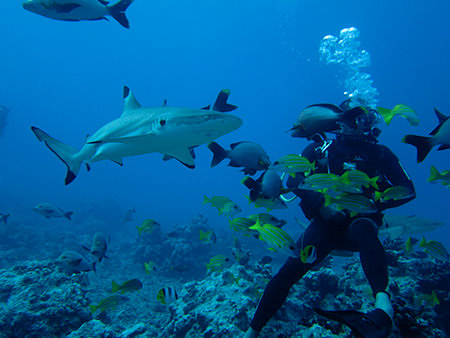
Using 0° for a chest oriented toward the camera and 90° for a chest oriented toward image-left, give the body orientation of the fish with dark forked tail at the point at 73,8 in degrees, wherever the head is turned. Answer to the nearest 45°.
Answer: approximately 90°

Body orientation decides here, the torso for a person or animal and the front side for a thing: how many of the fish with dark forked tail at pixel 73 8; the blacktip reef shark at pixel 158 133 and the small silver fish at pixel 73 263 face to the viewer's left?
2

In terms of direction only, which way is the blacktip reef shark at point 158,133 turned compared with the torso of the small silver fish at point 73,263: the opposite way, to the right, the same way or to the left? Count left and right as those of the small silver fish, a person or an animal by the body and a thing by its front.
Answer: the opposite way

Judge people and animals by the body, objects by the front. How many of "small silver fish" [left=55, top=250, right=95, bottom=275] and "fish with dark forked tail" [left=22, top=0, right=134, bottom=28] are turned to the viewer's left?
2

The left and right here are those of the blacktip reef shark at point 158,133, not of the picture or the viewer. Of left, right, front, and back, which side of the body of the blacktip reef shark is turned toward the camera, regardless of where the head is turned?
right

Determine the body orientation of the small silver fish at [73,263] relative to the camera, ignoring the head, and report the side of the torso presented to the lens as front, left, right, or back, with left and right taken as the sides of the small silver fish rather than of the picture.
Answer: left

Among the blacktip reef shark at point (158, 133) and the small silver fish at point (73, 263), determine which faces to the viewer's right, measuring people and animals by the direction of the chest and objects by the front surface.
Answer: the blacktip reef shark

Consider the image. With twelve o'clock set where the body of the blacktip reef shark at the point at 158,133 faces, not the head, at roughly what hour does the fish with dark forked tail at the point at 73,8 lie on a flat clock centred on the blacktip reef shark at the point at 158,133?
the fish with dark forked tail at the point at 73,8 is roughly at 7 o'clock from the blacktip reef shark at the point at 158,133.

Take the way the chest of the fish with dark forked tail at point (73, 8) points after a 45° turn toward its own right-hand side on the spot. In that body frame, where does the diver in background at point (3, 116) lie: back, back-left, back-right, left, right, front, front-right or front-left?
front-right

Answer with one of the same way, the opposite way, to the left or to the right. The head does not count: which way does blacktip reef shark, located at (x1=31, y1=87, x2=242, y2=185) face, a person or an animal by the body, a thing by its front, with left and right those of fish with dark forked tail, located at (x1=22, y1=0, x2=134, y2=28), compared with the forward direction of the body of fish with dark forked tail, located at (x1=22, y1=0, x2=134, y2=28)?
the opposite way

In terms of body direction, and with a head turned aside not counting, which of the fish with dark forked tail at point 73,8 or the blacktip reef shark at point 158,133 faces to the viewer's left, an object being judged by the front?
the fish with dark forked tail at point 73,8

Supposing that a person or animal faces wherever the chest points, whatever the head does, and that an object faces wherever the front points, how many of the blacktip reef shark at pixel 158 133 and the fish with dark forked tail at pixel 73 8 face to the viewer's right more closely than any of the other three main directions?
1
